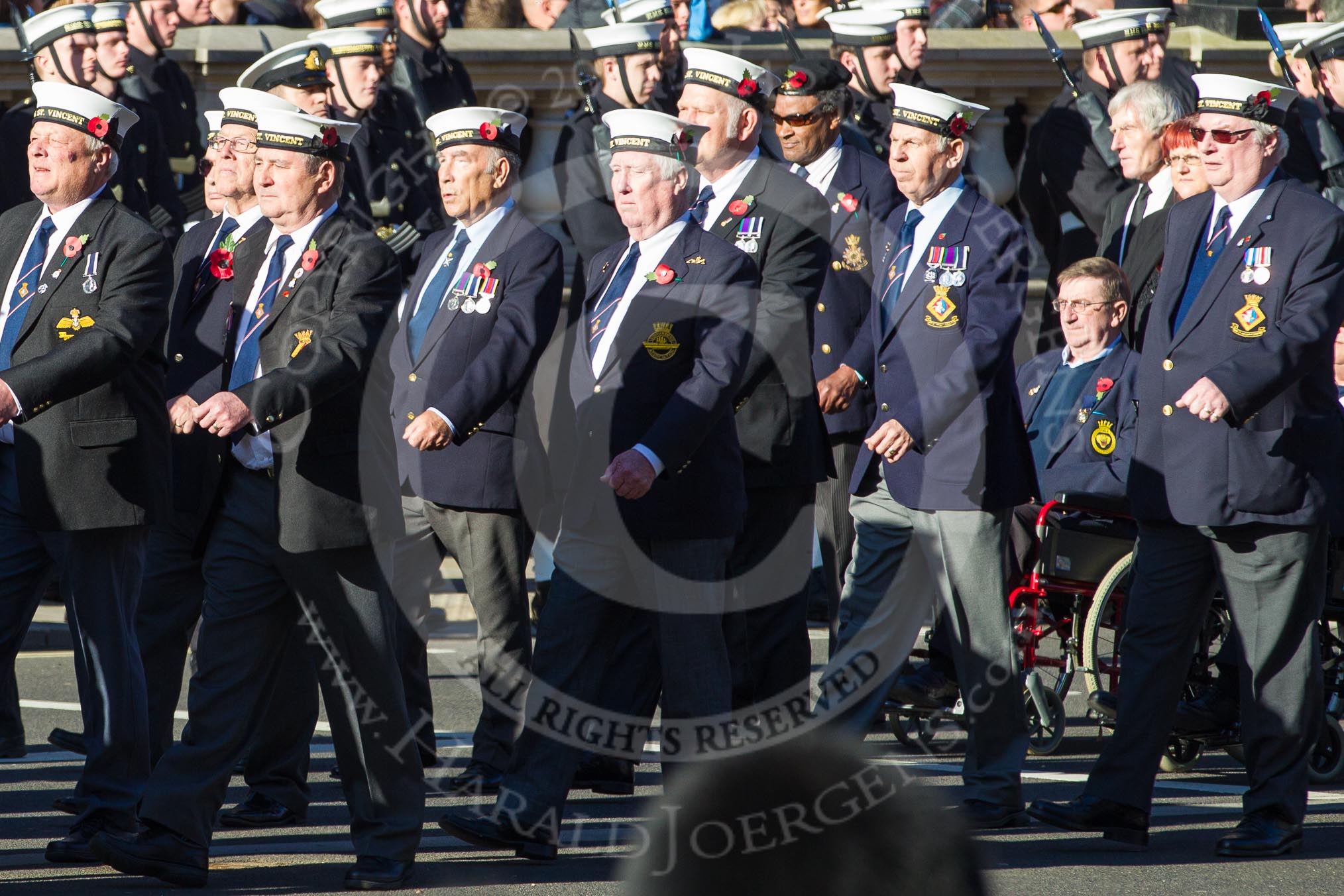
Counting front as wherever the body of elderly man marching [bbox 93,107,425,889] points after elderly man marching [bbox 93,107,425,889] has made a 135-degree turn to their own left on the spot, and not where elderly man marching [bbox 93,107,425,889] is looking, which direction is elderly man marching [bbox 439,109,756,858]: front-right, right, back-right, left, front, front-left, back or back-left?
front

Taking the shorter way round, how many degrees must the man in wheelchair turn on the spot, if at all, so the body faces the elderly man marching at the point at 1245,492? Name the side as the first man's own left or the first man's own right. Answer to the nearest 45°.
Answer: approximately 45° to the first man's own left

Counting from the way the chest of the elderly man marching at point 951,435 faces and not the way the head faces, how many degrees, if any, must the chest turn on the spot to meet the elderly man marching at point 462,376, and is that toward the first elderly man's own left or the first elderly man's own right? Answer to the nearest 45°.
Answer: approximately 45° to the first elderly man's own right

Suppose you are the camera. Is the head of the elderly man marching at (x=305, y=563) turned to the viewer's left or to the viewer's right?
to the viewer's left

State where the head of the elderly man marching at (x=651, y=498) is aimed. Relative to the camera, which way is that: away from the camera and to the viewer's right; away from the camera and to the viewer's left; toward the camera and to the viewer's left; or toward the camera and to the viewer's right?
toward the camera and to the viewer's left

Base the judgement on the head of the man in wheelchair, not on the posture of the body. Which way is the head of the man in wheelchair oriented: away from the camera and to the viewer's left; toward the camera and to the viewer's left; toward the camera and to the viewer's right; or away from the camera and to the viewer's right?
toward the camera and to the viewer's left

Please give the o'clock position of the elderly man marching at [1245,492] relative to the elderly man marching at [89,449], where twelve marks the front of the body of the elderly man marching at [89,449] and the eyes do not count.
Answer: the elderly man marching at [1245,492] is roughly at 8 o'clock from the elderly man marching at [89,449].

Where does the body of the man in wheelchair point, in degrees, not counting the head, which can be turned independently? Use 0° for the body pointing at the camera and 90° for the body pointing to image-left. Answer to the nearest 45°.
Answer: approximately 45°

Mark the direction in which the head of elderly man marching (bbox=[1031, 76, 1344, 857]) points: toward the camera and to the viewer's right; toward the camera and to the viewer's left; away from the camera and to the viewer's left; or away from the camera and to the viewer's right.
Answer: toward the camera and to the viewer's left

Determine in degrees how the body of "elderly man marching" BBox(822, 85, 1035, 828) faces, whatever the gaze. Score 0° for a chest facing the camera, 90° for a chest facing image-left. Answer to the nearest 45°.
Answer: approximately 45°

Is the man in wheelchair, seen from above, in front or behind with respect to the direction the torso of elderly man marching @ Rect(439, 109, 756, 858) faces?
behind

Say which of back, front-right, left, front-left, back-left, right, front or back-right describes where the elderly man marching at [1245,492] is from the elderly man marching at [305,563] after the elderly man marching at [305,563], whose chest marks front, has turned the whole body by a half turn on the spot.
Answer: front-right

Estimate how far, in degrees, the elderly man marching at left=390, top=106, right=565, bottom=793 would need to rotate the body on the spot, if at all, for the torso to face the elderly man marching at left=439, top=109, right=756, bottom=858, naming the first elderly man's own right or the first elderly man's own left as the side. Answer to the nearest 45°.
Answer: approximately 90° to the first elderly man's own left

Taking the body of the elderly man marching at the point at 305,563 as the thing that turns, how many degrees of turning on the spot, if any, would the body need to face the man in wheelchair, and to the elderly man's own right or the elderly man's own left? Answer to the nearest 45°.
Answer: approximately 180°
